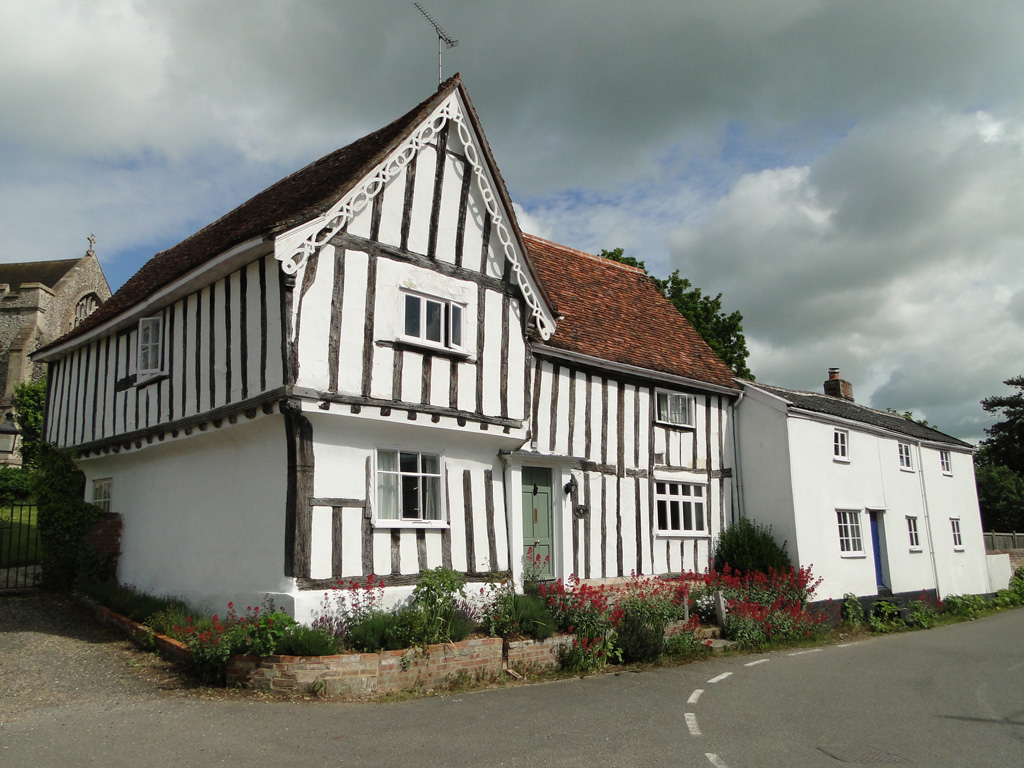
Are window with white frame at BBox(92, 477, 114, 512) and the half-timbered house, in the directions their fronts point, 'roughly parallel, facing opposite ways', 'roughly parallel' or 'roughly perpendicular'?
roughly perpendicular

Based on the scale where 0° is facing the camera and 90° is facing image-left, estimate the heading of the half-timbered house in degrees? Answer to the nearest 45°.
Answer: approximately 315°

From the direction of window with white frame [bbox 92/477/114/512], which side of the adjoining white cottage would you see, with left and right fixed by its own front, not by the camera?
right

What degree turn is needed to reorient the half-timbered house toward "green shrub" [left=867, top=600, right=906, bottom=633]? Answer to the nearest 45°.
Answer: approximately 90° to its left

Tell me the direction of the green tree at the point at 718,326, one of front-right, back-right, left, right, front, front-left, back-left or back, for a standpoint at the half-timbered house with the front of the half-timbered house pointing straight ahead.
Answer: left

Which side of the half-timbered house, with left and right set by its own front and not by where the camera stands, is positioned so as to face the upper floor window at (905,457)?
left

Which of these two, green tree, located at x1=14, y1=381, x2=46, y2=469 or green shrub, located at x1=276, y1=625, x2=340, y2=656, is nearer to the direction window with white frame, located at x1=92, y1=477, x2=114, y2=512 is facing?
the green shrub

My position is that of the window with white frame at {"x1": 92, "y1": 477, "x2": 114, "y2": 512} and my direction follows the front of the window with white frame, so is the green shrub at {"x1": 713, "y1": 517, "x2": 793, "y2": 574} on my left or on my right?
on my left

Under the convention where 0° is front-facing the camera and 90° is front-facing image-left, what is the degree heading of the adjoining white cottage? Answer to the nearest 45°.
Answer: approximately 315°

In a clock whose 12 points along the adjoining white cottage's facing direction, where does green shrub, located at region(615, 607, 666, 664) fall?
The green shrub is roughly at 2 o'clock from the adjoining white cottage.

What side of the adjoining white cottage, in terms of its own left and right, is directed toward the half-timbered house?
right

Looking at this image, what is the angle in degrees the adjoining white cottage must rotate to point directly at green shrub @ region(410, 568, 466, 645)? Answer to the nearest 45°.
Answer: approximately 90° to its right

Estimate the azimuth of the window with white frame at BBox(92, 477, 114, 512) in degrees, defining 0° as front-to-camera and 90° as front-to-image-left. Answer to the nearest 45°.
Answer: approximately 45°
